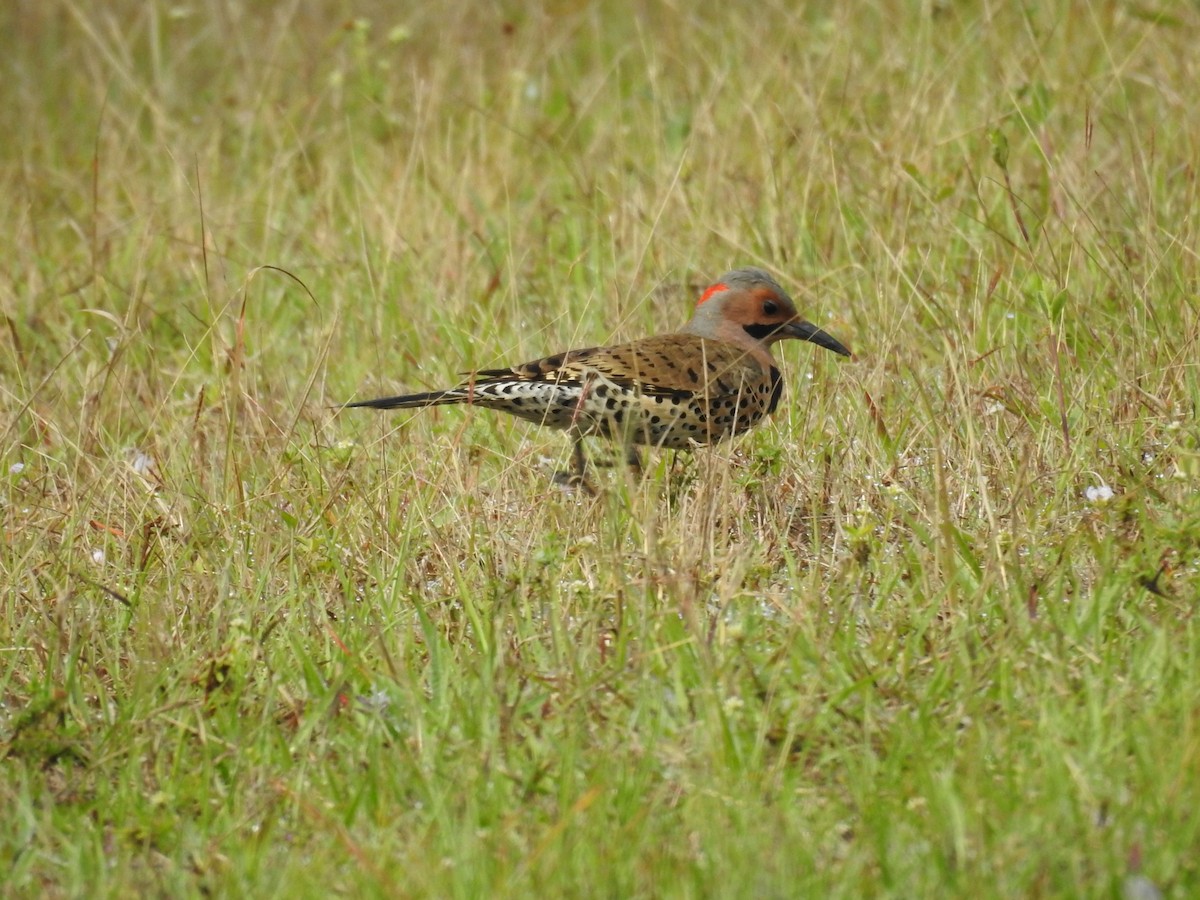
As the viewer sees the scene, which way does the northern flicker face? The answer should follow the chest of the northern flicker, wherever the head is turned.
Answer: to the viewer's right
